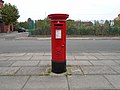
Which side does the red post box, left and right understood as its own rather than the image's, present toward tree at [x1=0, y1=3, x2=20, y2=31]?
back

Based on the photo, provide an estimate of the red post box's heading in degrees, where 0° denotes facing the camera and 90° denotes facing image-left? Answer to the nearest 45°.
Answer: approximately 0°
